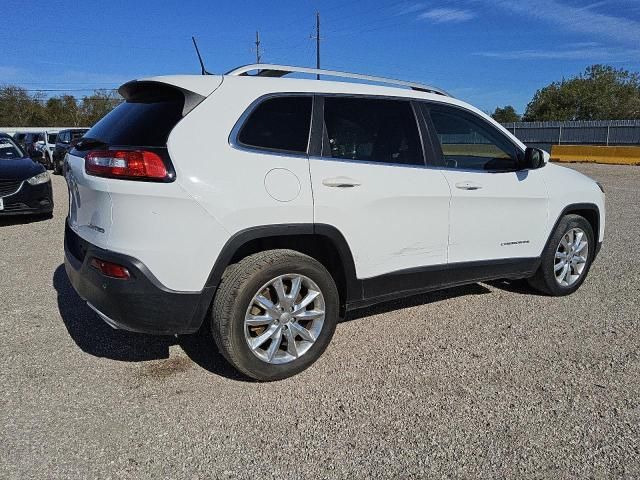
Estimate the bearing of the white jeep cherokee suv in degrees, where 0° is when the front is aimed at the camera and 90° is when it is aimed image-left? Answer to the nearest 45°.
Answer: approximately 225°

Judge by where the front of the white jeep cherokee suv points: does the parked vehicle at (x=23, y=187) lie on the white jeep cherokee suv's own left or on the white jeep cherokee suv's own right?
on the white jeep cherokee suv's own left

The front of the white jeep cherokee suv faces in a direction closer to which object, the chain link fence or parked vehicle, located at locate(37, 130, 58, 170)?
the chain link fence

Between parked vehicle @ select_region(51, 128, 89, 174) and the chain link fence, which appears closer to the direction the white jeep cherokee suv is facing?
the chain link fence

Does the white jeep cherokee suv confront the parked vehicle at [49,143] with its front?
no

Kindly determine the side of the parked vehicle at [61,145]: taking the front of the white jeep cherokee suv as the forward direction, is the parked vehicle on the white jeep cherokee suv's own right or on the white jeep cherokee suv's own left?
on the white jeep cherokee suv's own left

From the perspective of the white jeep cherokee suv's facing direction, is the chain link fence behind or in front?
in front

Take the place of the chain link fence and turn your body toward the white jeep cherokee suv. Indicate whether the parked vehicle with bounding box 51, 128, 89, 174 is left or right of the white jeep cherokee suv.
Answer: right

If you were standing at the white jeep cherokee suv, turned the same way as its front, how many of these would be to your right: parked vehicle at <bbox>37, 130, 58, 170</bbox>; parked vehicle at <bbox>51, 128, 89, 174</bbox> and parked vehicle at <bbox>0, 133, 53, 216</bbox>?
0
